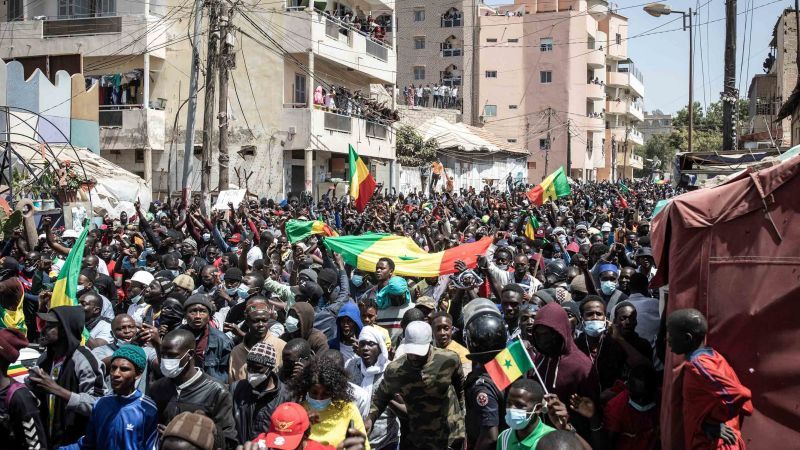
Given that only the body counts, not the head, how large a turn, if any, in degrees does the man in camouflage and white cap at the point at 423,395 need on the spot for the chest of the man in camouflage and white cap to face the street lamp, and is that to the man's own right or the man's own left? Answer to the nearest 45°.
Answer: approximately 180°

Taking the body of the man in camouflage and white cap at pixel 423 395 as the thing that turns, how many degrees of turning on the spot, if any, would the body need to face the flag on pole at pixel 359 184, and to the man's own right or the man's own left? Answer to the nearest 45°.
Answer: approximately 180°

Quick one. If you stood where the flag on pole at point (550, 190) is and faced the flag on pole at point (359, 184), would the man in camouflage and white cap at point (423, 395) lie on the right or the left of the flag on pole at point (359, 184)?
left

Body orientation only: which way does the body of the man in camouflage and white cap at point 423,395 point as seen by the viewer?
toward the camera
